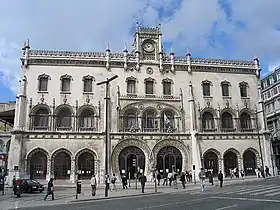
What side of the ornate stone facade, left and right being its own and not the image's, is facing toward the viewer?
front
